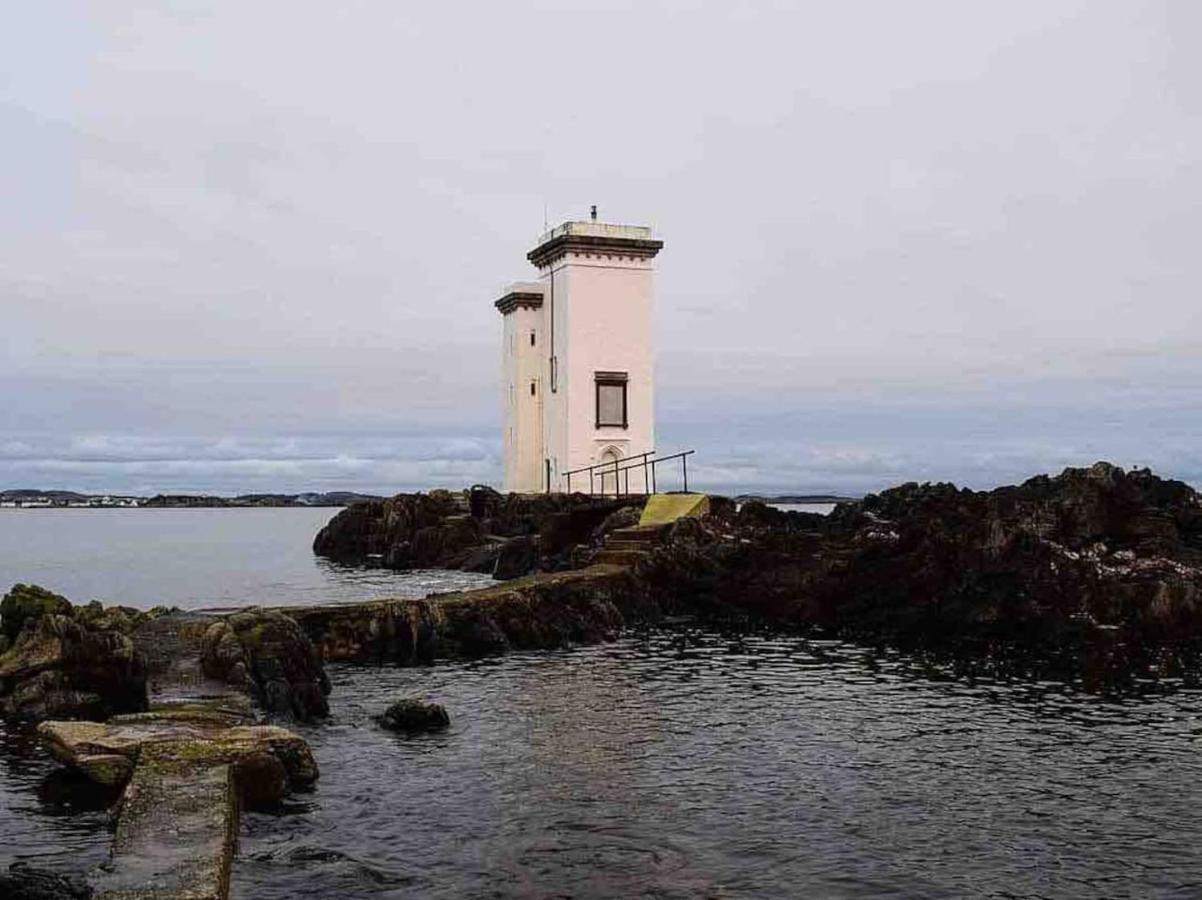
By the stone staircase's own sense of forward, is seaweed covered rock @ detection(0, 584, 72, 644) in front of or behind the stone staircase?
in front

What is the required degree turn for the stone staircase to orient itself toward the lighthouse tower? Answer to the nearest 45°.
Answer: approximately 135° to its right

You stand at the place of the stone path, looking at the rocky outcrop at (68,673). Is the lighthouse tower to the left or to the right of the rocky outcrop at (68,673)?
right

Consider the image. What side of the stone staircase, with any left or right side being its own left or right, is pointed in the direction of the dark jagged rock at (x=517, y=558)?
right

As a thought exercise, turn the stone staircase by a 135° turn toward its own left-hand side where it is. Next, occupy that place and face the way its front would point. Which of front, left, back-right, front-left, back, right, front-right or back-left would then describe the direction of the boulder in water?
right

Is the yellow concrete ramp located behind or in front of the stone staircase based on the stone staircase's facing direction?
behind

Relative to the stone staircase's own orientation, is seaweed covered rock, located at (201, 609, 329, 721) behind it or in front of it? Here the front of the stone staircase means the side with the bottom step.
in front

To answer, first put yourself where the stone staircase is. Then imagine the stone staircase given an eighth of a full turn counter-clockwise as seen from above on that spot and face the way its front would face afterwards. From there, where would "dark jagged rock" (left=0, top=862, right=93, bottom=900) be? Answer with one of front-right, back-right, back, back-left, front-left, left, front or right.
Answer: front

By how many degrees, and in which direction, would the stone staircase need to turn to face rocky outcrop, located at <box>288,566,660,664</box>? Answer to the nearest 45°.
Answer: approximately 45° to its right

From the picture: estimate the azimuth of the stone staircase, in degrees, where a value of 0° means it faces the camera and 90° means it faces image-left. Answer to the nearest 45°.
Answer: approximately 45°

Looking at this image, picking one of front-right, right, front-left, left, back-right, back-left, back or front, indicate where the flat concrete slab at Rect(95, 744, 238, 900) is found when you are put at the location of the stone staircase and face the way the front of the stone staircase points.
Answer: front-left
